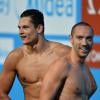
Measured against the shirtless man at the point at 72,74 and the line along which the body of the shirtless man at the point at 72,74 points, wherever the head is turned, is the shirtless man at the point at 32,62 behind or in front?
behind

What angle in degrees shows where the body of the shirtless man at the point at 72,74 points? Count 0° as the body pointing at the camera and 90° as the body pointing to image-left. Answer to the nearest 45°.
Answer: approximately 315°

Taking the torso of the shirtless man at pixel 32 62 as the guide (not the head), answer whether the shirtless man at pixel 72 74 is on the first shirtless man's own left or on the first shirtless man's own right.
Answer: on the first shirtless man's own left

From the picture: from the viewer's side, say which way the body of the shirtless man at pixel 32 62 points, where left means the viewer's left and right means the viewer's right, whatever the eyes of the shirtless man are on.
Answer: facing the viewer and to the left of the viewer

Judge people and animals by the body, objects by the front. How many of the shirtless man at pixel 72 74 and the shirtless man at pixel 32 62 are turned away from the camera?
0
